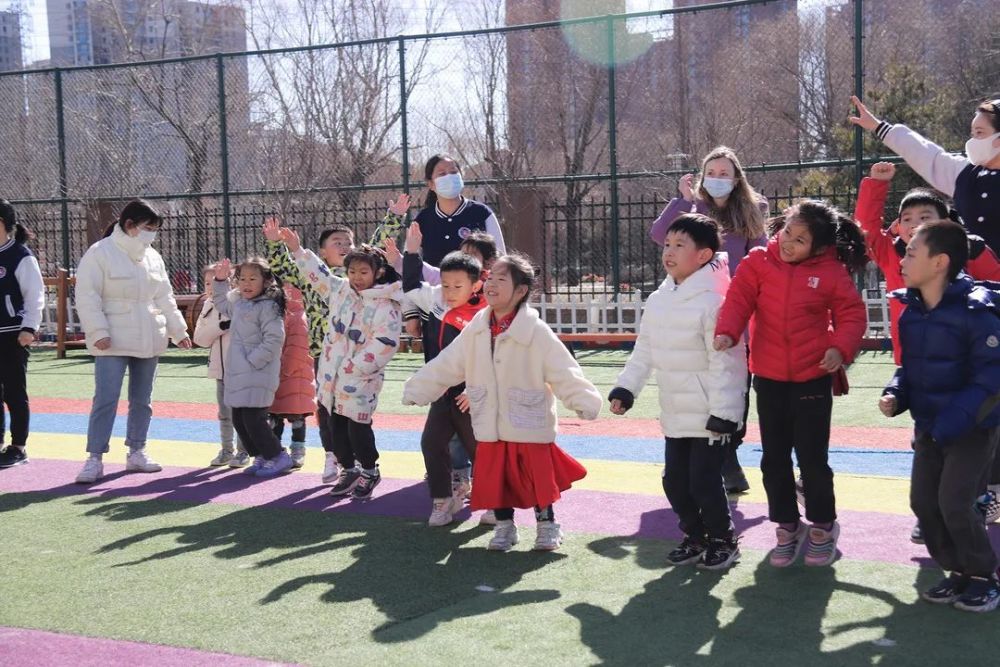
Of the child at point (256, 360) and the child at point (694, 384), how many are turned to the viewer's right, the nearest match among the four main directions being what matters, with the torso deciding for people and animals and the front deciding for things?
0

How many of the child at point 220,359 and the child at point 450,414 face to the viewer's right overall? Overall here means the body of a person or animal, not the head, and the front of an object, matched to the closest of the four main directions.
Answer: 0

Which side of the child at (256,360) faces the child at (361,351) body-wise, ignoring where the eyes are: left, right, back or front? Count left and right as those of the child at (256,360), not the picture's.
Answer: left

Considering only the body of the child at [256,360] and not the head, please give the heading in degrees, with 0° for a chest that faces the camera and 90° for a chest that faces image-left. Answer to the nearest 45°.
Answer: approximately 45°

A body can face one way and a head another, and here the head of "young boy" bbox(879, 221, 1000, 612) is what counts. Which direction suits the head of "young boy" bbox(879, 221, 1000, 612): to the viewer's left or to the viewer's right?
to the viewer's left

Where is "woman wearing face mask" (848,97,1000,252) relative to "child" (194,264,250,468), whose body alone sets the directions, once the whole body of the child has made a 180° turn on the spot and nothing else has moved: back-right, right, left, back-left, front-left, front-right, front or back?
right

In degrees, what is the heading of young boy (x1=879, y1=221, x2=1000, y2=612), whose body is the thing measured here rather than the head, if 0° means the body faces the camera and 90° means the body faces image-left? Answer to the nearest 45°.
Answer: approximately 45°

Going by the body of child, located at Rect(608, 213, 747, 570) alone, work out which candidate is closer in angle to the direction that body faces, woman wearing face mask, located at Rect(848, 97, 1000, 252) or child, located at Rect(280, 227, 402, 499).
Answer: the child

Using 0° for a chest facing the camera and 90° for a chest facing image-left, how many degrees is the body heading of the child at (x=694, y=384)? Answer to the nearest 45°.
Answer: approximately 45°
